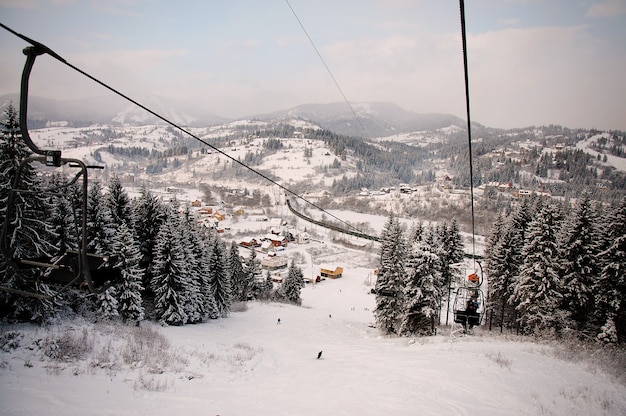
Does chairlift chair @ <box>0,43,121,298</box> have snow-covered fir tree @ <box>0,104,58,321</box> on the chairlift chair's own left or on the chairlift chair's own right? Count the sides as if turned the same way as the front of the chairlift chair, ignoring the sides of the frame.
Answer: on the chairlift chair's own left

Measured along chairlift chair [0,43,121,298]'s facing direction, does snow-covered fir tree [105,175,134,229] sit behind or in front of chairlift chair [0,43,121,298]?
in front

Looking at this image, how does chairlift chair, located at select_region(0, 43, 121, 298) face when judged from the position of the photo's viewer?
facing away from the viewer and to the right of the viewer

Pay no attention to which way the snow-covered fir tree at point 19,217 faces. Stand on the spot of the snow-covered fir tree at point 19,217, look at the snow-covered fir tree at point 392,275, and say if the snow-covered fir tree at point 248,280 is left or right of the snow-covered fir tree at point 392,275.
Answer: left

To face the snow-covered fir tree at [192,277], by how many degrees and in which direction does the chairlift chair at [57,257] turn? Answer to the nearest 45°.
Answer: approximately 45° to its left

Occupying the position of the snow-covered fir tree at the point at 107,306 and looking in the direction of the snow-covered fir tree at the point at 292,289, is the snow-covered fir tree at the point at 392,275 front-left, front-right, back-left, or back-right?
front-right

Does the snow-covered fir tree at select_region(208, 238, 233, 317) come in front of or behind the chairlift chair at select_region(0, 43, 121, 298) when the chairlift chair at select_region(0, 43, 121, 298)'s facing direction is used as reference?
in front

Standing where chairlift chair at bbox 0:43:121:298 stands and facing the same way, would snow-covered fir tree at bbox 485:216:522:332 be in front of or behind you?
in front
